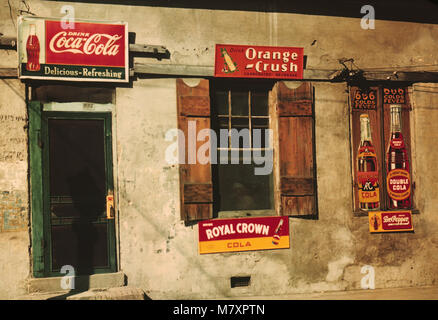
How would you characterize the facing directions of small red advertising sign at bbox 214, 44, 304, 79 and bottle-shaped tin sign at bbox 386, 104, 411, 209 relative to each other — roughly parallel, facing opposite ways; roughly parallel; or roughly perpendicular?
roughly parallel

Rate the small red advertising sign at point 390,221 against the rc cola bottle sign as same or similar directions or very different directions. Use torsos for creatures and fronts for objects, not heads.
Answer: same or similar directions

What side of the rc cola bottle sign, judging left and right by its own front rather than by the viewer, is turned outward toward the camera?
front

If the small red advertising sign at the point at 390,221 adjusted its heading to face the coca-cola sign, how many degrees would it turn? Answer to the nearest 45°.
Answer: approximately 45° to its right

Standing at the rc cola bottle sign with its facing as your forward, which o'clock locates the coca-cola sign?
The coca-cola sign is roughly at 2 o'clock from the rc cola bottle sign.

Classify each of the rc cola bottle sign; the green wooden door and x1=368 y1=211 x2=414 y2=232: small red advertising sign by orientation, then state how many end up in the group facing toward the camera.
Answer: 3

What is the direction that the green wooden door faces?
toward the camera

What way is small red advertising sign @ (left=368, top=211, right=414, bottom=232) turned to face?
toward the camera

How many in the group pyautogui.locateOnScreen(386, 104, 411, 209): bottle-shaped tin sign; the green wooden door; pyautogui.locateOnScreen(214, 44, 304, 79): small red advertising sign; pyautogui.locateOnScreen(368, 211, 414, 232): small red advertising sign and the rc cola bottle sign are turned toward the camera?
5

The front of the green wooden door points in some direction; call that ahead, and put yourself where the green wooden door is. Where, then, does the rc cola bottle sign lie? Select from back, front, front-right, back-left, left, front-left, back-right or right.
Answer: left
